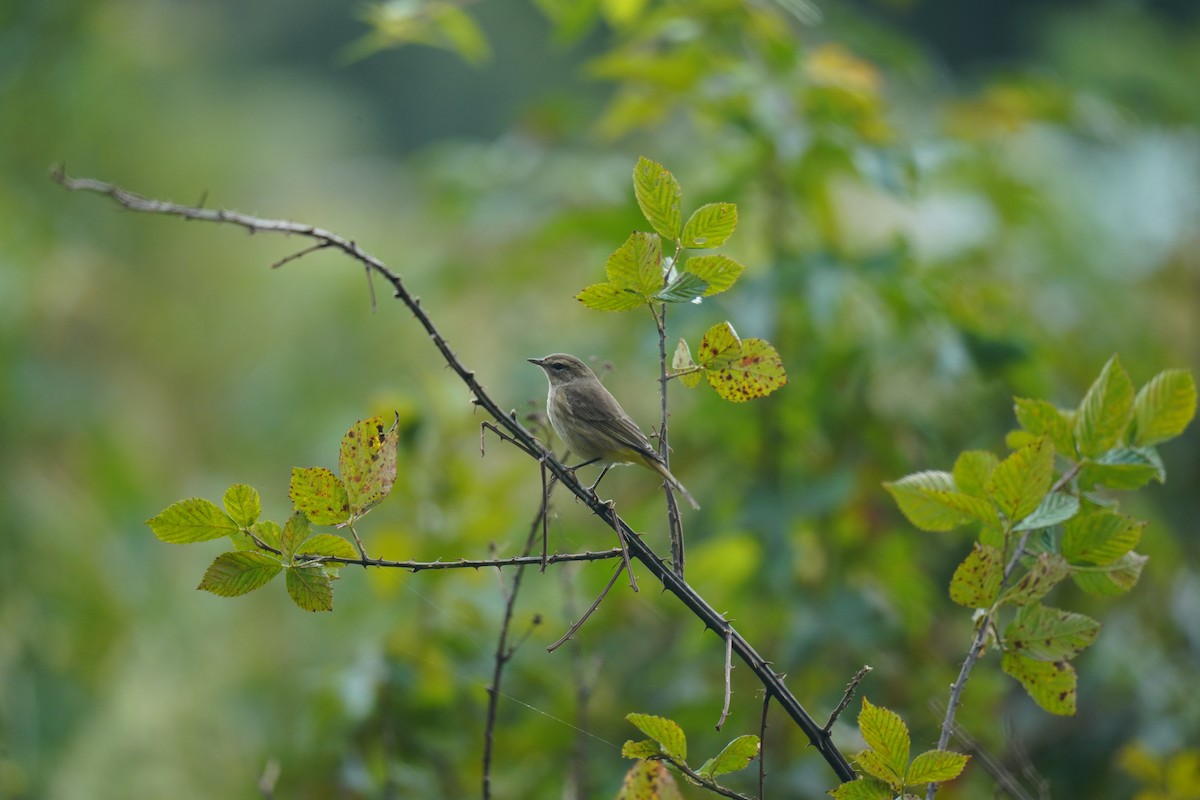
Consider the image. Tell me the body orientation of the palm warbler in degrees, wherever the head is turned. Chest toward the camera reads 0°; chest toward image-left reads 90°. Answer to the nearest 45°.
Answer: approximately 90°
